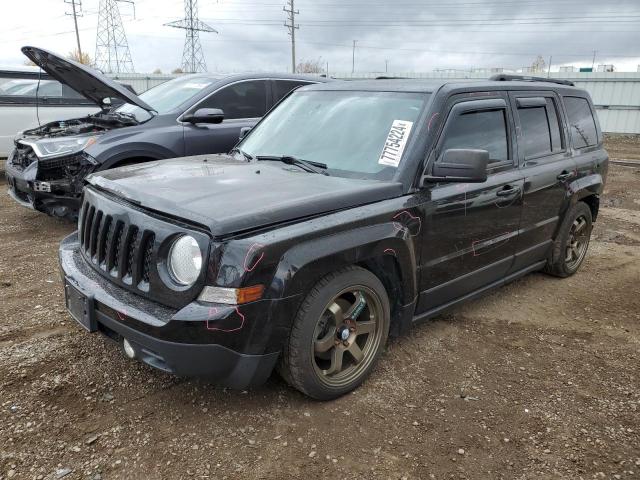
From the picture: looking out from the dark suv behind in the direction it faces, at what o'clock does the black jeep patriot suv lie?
The black jeep patriot suv is roughly at 10 o'clock from the dark suv behind.

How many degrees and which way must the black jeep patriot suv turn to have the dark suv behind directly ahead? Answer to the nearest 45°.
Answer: approximately 90° to its right

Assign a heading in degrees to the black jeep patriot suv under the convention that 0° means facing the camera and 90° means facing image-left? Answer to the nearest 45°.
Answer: approximately 45°

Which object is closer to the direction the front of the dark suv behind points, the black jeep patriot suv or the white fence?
the black jeep patriot suv

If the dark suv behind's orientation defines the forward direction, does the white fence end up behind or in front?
behind
